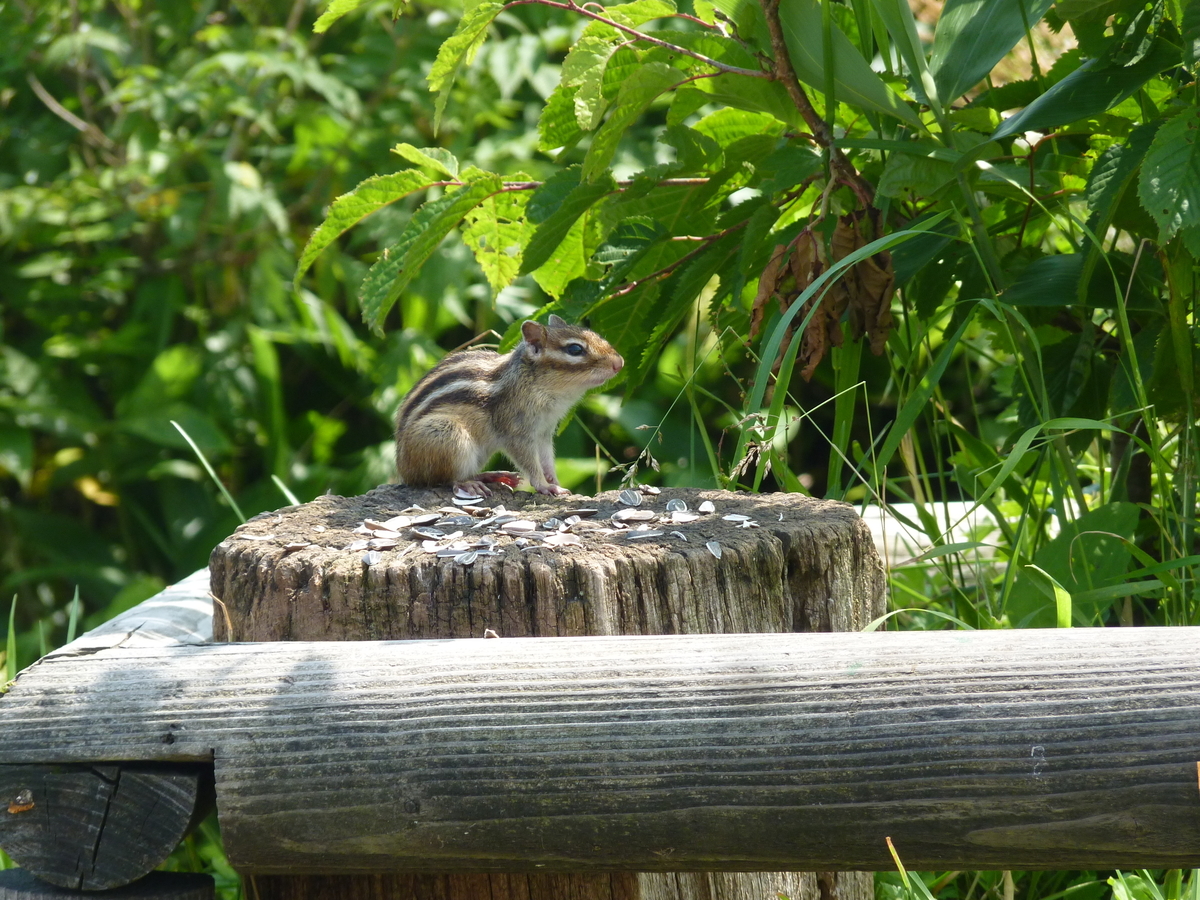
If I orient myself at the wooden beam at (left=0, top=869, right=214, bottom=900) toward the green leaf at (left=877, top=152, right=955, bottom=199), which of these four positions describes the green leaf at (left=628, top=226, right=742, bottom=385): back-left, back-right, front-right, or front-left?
front-left

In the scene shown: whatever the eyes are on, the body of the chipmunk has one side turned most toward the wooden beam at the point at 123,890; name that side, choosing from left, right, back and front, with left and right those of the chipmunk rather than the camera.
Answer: right

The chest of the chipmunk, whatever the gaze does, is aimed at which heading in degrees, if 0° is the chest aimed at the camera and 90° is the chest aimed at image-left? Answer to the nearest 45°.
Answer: approximately 270°
